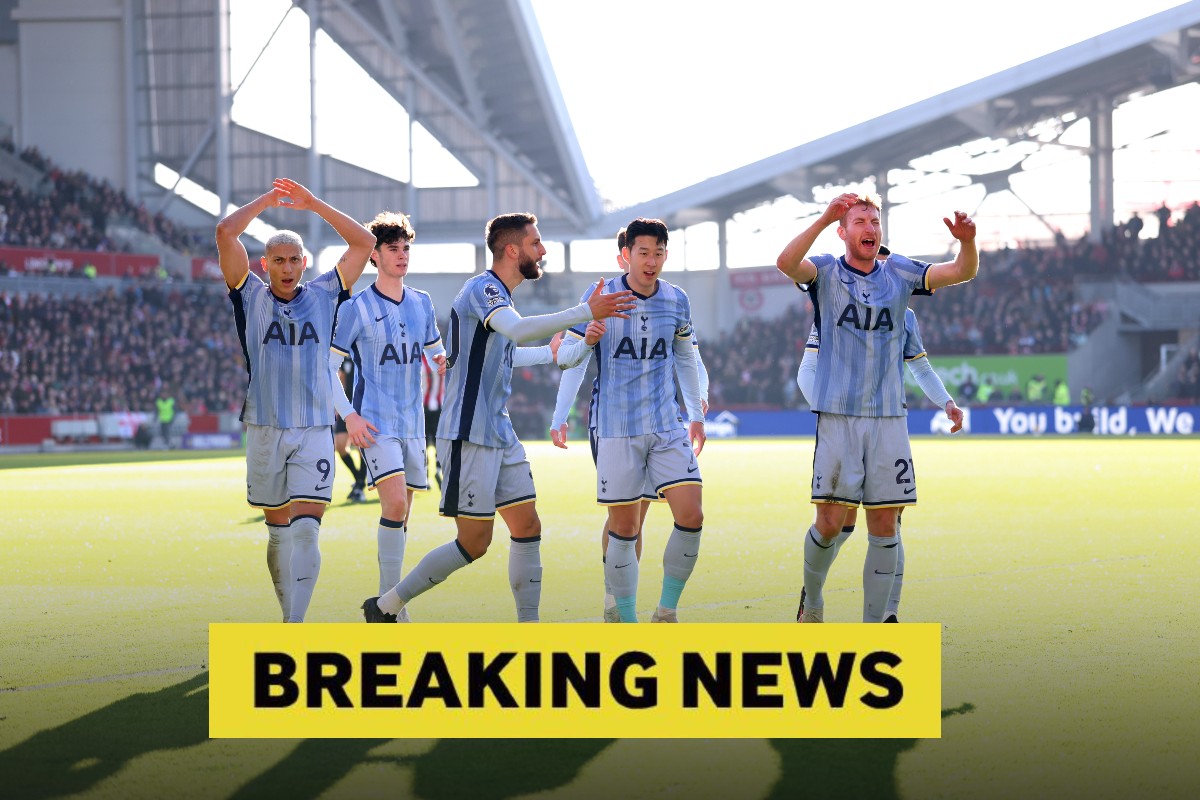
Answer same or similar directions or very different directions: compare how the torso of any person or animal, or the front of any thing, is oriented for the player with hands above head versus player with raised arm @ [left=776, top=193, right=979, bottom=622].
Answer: same or similar directions

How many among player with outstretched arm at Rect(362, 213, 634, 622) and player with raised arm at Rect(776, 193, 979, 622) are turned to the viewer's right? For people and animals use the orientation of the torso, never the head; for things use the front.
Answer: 1

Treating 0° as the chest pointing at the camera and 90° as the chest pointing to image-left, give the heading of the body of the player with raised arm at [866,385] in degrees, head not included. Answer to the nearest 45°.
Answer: approximately 0°

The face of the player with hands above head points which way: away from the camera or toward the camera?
toward the camera

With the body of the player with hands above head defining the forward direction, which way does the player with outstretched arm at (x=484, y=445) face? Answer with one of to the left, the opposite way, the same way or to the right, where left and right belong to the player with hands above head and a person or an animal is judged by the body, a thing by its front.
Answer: to the left

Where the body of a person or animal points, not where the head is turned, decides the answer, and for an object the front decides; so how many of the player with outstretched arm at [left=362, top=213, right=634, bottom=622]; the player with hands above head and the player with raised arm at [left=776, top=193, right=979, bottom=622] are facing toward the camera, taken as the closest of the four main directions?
2

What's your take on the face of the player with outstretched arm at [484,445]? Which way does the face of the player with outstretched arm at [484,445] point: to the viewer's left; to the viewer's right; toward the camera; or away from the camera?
to the viewer's right

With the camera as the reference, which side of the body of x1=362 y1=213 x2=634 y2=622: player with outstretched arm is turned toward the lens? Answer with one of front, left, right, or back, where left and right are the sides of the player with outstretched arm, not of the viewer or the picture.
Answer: right

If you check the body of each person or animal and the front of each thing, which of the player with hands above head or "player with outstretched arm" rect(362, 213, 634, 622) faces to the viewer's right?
the player with outstretched arm

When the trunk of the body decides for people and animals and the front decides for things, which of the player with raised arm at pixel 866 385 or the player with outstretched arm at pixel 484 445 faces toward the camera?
the player with raised arm at pixel 866 385

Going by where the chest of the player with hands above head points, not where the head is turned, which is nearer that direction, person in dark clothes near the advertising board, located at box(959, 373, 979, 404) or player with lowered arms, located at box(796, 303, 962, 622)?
the player with lowered arms

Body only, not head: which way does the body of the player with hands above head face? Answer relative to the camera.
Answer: toward the camera

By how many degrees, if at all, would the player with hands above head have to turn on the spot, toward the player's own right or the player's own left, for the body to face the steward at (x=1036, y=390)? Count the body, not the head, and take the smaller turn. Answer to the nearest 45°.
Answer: approximately 135° to the player's own left

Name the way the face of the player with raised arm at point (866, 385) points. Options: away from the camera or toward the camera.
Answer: toward the camera
